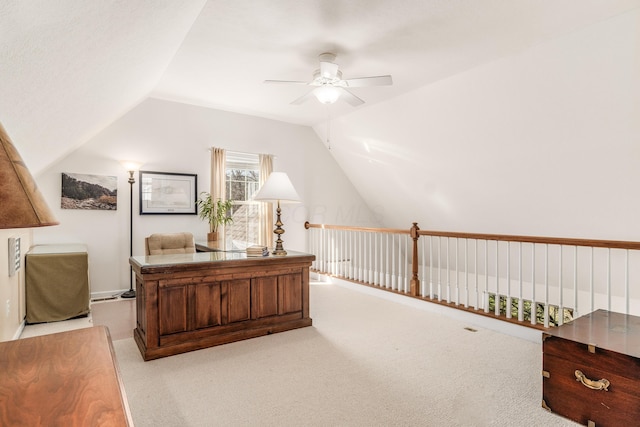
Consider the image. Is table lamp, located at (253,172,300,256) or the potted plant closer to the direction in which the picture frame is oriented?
the table lamp

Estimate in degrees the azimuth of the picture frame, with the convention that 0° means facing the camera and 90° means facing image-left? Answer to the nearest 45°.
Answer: approximately 0°

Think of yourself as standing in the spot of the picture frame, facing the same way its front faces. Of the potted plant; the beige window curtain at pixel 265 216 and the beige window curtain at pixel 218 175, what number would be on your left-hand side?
3

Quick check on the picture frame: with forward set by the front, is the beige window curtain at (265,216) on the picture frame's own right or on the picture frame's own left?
on the picture frame's own left

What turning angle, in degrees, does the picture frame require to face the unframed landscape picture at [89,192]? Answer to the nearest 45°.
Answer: approximately 90° to its right

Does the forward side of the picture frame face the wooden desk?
yes

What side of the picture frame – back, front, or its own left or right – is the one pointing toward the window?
left

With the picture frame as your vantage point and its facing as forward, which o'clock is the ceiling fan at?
The ceiling fan is roughly at 11 o'clock from the picture frame.

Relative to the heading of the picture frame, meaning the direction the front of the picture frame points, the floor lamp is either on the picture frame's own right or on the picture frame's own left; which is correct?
on the picture frame's own right

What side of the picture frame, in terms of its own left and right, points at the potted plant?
left

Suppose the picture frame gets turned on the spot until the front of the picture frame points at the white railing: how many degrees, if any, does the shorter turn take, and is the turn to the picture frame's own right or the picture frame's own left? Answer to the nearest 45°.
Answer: approximately 45° to the picture frame's own left
